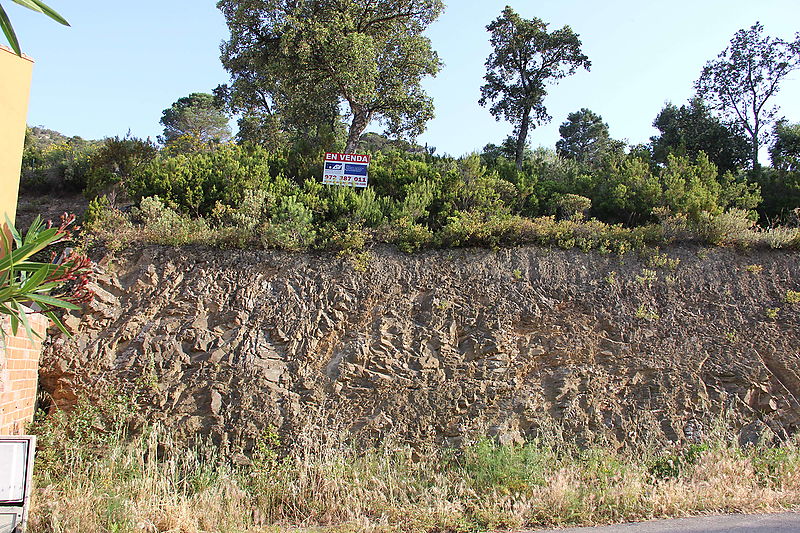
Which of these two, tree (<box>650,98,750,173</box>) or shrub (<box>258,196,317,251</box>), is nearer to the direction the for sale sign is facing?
the shrub

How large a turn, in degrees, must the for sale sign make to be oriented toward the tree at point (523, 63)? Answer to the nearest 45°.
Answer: approximately 135° to its left

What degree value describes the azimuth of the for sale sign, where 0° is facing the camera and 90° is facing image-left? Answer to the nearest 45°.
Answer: approximately 0°

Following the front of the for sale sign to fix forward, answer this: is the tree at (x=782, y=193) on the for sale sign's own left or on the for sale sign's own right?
on the for sale sign's own left

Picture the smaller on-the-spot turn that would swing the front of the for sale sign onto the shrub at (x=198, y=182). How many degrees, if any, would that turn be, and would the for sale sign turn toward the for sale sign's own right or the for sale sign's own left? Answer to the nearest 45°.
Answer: approximately 90° to the for sale sign's own right

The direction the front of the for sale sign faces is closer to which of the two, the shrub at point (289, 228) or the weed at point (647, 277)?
the shrub

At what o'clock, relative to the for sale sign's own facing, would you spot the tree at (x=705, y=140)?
The tree is roughly at 8 o'clock from the for sale sign.

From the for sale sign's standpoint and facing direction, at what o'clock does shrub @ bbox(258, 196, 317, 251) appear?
The shrub is roughly at 1 o'clock from the for sale sign.

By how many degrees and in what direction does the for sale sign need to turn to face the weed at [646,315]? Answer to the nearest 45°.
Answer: approximately 45° to its left

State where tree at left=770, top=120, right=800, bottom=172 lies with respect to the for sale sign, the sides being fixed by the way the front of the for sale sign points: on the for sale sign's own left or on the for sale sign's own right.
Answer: on the for sale sign's own left
